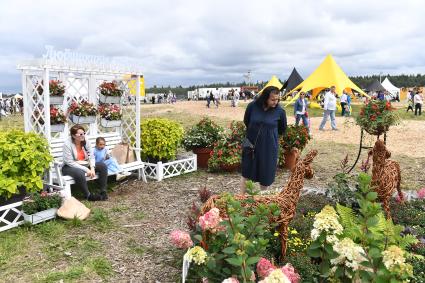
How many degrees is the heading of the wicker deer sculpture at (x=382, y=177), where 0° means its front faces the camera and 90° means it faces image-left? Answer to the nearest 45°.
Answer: approximately 45°

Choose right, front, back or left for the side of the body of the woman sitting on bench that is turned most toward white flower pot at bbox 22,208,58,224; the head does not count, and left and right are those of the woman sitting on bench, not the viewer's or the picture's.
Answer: right

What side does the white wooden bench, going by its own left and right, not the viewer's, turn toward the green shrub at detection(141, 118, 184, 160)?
left

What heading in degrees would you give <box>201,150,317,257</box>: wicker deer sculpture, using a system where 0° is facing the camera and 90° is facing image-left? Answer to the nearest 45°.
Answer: approximately 270°

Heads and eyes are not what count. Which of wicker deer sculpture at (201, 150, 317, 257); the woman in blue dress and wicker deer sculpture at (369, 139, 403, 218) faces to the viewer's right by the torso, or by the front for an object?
wicker deer sculpture at (201, 150, 317, 257)

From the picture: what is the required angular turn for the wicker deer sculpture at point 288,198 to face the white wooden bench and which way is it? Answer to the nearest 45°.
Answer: approximately 135° to its left

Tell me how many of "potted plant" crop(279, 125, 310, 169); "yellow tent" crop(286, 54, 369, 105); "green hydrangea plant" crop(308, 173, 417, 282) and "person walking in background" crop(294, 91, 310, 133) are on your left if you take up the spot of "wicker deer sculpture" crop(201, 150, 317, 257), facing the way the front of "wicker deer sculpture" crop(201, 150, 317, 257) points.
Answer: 3

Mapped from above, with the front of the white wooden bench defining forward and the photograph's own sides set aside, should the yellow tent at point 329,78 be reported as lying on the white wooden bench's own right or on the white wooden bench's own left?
on the white wooden bench's own left

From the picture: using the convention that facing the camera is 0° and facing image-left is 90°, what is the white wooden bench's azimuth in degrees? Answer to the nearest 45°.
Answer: approximately 315°

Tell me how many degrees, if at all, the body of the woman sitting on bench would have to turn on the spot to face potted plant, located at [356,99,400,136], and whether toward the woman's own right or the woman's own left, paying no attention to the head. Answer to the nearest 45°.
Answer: approximately 45° to the woman's own left

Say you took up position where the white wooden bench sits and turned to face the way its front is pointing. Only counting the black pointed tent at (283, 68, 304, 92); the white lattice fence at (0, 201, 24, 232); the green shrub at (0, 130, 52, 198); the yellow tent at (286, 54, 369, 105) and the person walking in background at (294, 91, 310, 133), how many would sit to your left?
3
